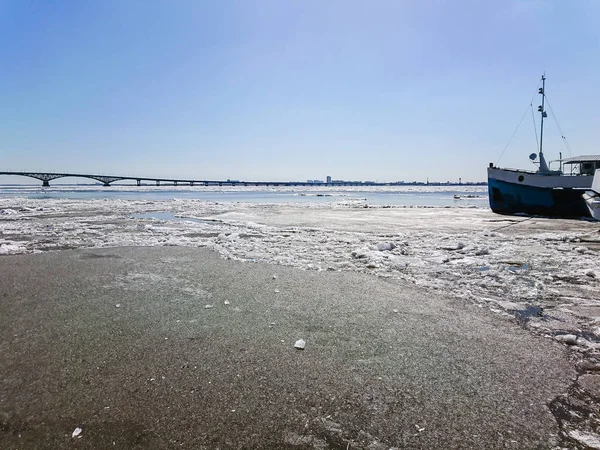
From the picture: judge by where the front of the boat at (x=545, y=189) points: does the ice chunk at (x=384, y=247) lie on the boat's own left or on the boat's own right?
on the boat's own left

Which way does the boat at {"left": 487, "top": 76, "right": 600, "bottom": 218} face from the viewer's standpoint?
to the viewer's left

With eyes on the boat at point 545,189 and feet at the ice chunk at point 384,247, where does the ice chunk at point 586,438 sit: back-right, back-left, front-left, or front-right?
back-right

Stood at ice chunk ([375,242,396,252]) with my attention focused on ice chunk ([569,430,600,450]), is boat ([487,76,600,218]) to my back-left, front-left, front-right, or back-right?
back-left

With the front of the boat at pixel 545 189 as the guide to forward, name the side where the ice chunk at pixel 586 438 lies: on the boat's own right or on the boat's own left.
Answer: on the boat's own left
